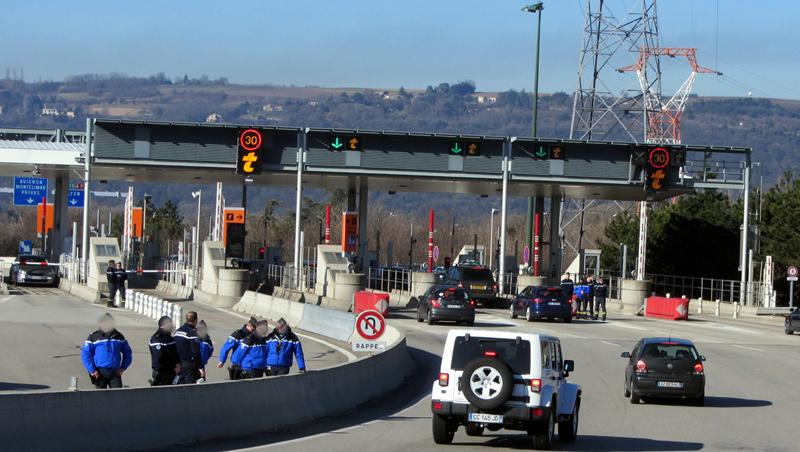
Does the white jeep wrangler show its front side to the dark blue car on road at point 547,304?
yes

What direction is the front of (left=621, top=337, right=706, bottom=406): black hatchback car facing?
away from the camera

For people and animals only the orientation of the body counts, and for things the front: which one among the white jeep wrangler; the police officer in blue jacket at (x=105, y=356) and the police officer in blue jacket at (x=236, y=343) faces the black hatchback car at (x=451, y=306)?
the white jeep wrangler

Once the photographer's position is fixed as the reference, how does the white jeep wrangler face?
facing away from the viewer

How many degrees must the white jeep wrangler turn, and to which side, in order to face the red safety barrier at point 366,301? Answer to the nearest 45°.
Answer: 0° — it already faces it

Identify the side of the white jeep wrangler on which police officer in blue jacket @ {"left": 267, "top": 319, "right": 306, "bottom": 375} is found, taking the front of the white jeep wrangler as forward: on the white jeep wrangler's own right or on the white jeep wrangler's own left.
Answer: on the white jeep wrangler's own left
